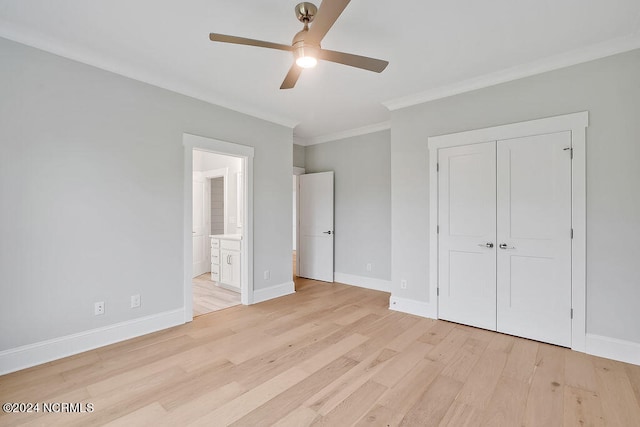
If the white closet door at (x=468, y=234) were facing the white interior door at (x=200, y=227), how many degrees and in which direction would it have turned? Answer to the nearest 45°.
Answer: approximately 45° to its right

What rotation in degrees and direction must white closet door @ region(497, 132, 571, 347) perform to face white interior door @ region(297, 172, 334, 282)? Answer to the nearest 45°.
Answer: approximately 45° to its right

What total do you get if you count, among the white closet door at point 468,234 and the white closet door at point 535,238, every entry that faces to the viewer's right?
0

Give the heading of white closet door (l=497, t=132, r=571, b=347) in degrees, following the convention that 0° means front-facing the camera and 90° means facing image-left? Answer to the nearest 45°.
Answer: approximately 45°

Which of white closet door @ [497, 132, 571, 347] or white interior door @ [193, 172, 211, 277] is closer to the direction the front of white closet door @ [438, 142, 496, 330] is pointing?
the white interior door

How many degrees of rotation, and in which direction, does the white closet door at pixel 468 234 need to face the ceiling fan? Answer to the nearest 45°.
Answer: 0° — it already faces it

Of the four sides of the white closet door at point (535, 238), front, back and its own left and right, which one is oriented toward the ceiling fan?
front

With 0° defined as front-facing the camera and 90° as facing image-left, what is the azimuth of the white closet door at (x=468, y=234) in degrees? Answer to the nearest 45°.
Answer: approximately 45°

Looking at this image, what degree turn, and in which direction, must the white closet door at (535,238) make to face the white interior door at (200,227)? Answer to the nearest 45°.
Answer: approximately 45° to its right

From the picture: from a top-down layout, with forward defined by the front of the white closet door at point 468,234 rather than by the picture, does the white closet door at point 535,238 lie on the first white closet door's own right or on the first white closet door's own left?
on the first white closet door's own left
